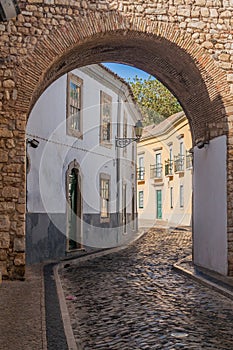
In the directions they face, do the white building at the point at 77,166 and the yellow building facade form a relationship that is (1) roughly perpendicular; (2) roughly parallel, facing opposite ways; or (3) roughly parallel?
roughly perpendicular

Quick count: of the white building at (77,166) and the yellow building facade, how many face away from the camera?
0

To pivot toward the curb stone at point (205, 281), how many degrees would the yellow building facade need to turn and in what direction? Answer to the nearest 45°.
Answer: approximately 45° to its left

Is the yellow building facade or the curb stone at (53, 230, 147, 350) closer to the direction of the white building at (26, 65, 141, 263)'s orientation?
the curb stone

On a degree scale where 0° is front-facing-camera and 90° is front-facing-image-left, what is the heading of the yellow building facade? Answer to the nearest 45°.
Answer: approximately 45°

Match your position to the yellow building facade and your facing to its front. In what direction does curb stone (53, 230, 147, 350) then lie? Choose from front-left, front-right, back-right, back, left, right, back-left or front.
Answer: front-left

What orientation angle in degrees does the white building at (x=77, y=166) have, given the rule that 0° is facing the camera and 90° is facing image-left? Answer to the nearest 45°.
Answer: approximately 315°
